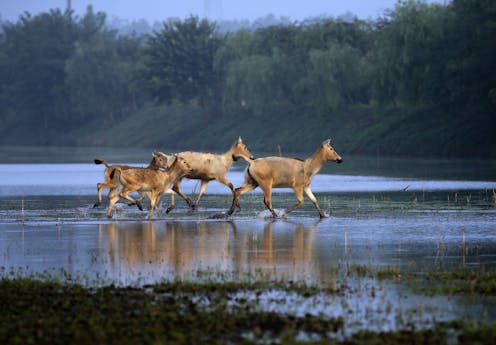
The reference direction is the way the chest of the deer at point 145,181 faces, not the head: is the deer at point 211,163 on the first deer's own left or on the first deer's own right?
on the first deer's own left

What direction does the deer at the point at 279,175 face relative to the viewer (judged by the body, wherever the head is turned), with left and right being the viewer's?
facing to the right of the viewer

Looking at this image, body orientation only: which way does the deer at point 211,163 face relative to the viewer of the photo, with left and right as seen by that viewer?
facing to the right of the viewer

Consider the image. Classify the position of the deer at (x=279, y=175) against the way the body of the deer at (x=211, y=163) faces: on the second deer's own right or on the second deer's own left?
on the second deer's own right

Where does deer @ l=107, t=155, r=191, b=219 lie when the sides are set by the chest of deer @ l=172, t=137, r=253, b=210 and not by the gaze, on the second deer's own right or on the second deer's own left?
on the second deer's own right

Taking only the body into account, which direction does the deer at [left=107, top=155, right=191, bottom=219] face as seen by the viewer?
to the viewer's right

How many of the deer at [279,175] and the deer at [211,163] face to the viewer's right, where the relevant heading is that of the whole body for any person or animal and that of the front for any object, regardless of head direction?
2

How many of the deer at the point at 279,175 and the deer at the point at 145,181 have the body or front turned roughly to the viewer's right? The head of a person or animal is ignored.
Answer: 2

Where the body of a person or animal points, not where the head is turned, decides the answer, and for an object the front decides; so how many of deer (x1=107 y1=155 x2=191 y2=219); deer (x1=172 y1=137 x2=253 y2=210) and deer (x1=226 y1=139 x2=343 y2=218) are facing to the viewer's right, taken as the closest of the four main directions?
3

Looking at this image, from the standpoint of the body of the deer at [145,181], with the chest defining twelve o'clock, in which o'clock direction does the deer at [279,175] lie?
the deer at [279,175] is roughly at 12 o'clock from the deer at [145,181].
